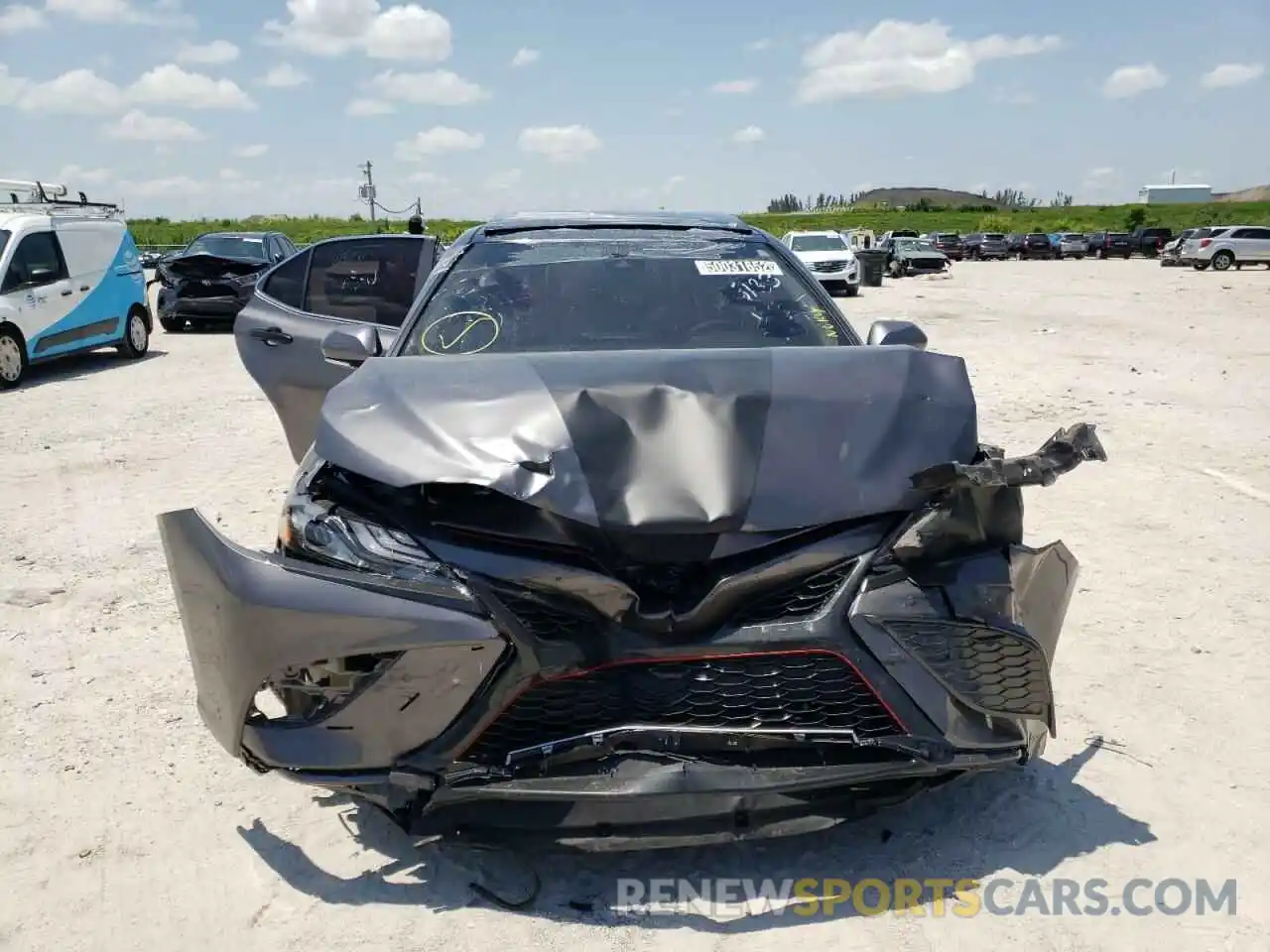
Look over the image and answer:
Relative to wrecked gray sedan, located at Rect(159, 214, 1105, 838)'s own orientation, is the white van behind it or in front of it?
behind

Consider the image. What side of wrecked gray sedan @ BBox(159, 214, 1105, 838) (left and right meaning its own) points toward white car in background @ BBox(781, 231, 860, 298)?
back

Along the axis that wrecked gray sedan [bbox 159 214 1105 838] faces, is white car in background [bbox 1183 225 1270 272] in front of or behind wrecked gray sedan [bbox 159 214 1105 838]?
behind

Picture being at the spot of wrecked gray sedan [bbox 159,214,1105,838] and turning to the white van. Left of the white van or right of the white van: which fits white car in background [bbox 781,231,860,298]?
right

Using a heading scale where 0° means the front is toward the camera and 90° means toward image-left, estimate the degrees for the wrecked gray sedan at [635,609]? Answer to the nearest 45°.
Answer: approximately 0°
